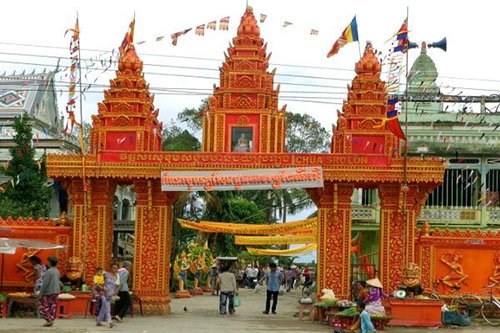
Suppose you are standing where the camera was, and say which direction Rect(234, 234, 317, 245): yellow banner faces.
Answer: facing the viewer

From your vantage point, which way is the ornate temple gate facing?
toward the camera

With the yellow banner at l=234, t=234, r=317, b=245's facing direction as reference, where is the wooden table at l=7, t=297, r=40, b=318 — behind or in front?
in front

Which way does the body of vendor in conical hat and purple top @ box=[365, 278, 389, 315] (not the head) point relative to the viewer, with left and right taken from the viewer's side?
facing the viewer and to the left of the viewer

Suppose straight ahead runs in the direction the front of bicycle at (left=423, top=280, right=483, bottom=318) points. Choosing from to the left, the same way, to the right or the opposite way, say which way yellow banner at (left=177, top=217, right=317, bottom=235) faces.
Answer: to the left
